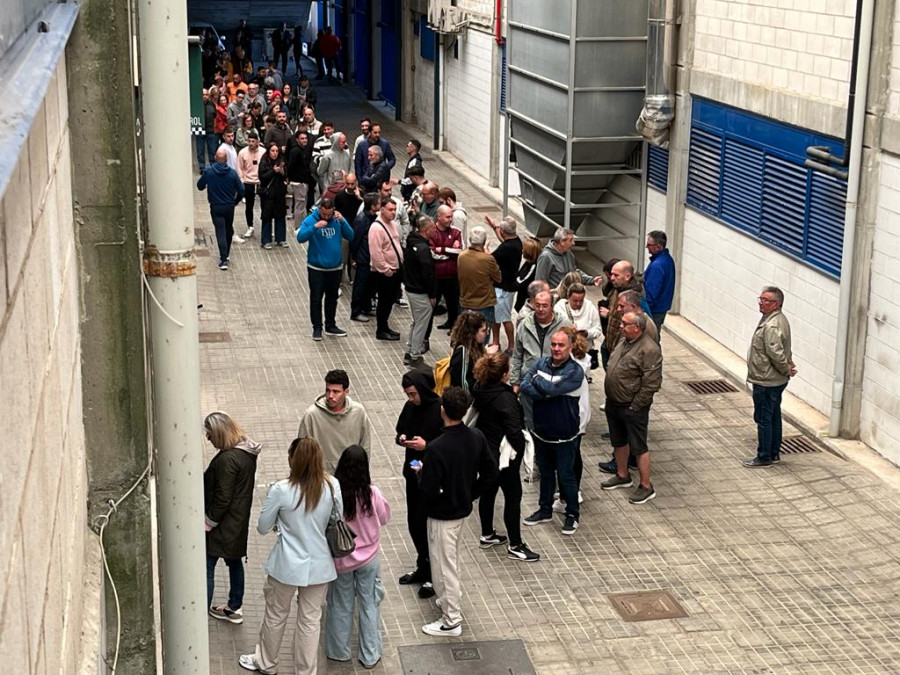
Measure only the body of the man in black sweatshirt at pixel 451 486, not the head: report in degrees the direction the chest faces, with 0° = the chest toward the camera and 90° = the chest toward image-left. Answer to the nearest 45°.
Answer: approximately 135°

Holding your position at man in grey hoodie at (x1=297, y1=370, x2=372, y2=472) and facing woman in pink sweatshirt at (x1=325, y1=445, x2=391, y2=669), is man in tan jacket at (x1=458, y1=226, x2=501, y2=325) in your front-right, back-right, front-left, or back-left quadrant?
back-left

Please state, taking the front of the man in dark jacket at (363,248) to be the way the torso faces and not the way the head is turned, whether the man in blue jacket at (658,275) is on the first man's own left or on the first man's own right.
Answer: on the first man's own right

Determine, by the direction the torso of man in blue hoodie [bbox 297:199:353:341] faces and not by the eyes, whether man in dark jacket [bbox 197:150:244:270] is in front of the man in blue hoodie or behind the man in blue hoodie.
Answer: behind

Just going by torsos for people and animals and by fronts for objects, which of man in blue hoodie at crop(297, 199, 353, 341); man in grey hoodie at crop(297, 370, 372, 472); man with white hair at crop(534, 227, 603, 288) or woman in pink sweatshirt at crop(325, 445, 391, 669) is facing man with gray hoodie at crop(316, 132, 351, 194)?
the woman in pink sweatshirt

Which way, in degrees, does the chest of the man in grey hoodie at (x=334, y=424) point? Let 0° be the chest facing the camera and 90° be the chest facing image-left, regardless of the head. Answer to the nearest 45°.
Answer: approximately 0°

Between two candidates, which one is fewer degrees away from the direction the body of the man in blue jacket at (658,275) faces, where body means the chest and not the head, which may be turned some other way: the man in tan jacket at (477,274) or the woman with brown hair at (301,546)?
the man in tan jacket

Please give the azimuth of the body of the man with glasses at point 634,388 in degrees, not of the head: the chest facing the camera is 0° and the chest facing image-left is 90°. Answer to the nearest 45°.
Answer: approximately 45°
